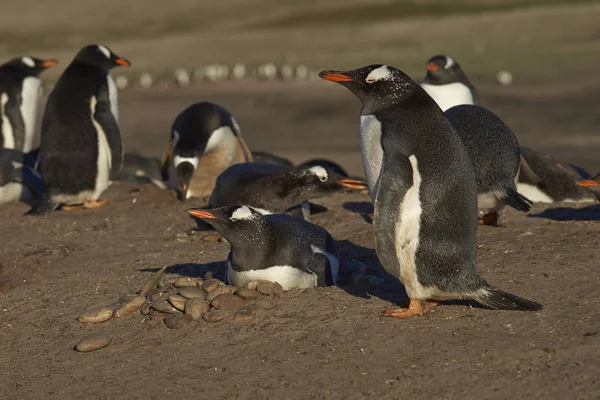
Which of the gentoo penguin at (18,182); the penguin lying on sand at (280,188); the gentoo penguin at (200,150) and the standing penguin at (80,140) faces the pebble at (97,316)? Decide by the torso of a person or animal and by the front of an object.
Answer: the gentoo penguin at (200,150)

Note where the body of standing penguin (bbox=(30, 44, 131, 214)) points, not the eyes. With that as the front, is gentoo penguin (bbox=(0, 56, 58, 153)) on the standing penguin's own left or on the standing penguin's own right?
on the standing penguin's own left

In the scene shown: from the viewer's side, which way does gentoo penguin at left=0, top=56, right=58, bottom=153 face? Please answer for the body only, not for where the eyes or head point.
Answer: to the viewer's right

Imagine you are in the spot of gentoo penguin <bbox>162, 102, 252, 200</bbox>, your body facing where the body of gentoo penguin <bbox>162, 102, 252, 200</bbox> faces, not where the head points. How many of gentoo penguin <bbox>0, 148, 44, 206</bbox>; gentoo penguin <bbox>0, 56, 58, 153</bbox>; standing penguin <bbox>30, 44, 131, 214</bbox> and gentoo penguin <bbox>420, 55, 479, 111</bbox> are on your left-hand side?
1

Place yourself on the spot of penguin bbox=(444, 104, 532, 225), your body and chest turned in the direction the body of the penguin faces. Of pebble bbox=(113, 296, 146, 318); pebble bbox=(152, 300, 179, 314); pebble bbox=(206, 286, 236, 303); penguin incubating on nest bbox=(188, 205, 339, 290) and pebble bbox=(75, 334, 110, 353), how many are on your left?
5

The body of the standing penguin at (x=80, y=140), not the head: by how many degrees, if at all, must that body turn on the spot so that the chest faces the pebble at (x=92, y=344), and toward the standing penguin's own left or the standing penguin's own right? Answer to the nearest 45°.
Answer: approximately 135° to the standing penguin's own right

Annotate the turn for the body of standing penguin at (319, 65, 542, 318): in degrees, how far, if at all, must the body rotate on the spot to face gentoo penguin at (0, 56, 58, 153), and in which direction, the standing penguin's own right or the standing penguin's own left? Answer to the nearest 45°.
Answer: approximately 45° to the standing penguin's own right

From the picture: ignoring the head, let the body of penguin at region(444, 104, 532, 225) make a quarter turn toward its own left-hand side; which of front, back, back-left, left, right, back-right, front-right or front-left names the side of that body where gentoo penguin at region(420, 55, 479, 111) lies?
back-right

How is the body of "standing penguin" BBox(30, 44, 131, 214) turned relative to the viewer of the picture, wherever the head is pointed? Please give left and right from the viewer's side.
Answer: facing away from the viewer and to the right of the viewer

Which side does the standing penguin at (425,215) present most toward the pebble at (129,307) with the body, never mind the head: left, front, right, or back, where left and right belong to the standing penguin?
front

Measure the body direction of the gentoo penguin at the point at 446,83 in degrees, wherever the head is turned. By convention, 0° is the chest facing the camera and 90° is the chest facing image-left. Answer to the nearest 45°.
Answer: approximately 45°

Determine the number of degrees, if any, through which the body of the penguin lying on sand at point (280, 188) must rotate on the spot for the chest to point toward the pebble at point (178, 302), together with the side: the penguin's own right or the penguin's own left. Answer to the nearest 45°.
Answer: approximately 90° to the penguin's own right

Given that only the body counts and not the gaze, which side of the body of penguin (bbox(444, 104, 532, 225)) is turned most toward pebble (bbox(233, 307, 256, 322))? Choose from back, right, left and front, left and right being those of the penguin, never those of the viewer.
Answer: left

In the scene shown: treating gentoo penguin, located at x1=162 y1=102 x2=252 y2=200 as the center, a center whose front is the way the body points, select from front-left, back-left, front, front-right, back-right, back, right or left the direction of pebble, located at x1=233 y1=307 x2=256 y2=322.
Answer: front

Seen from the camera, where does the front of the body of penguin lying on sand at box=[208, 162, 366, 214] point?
to the viewer's right

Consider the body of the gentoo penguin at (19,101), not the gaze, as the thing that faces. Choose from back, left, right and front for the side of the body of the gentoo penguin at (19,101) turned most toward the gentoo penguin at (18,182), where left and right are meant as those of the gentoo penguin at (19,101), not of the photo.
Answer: right

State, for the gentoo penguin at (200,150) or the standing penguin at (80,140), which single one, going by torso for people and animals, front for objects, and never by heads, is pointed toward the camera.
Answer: the gentoo penguin

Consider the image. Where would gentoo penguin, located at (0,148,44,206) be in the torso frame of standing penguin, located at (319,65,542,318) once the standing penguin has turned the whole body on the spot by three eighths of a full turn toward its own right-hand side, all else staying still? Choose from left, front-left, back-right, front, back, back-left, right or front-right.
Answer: left
